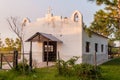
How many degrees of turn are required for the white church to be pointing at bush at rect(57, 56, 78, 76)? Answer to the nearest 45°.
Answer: approximately 45° to its left

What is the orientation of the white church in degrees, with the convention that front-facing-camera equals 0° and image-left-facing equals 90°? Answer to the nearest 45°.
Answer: approximately 45°

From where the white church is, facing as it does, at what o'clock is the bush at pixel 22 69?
The bush is roughly at 11 o'clock from the white church.
